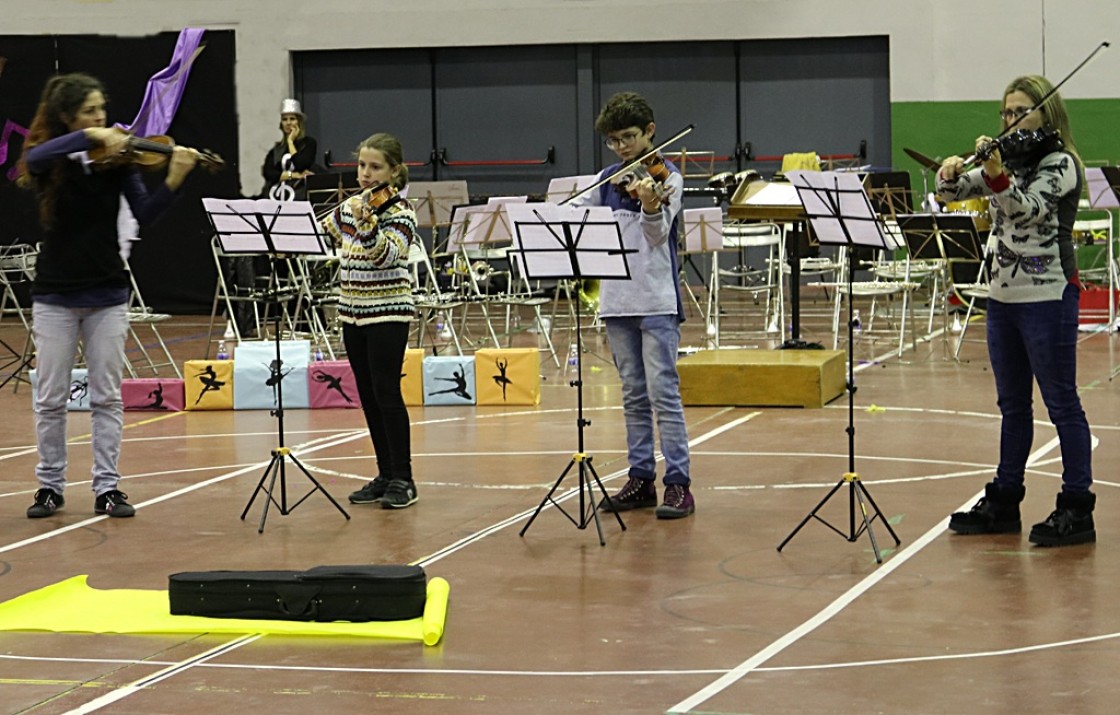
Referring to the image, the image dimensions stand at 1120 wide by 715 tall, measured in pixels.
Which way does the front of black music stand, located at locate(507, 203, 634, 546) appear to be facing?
away from the camera

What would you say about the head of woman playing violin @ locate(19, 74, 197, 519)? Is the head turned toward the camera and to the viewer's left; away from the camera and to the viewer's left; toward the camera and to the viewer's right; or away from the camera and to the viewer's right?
toward the camera and to the viewer's right

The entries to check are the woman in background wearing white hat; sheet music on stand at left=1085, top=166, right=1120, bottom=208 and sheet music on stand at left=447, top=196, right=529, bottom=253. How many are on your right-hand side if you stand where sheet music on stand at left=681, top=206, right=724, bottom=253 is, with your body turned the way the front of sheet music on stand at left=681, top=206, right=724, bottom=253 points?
1

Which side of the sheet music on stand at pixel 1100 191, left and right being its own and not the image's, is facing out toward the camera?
back

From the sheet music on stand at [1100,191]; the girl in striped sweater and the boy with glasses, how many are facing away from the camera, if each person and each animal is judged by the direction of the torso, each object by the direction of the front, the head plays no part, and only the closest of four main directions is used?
1

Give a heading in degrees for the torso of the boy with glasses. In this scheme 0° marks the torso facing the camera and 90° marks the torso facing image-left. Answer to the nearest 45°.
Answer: approximately 45°

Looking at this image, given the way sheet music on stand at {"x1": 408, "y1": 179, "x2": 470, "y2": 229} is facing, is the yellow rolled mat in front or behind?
behind

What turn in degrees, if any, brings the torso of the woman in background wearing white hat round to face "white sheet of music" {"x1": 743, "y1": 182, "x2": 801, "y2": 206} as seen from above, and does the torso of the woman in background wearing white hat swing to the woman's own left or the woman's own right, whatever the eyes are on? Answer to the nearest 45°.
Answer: approximately 45° to the woman's own left

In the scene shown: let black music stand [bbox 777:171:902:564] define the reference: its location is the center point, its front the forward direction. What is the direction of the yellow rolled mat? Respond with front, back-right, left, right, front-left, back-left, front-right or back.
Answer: back

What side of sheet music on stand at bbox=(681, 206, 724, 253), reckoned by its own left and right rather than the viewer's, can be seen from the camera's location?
back
